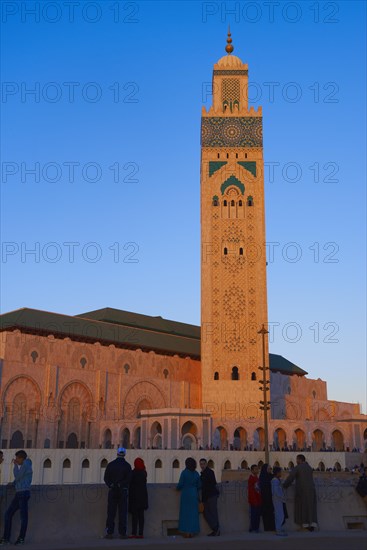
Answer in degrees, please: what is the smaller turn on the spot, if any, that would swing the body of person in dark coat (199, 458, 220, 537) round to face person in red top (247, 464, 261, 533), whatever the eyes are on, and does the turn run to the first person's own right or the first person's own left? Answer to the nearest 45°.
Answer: approximately 135° to the first person's own right

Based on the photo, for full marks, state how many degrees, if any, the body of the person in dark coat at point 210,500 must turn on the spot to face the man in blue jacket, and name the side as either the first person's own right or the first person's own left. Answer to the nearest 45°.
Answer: approximately 45° to the first person's own left

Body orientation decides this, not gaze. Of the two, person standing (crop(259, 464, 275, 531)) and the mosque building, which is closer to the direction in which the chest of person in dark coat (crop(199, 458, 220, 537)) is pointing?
the mosque building

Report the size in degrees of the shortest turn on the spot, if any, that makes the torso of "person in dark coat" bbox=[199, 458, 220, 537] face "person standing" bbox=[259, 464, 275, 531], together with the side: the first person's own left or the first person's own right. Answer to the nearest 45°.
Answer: approximately 135° to the first person's own right
